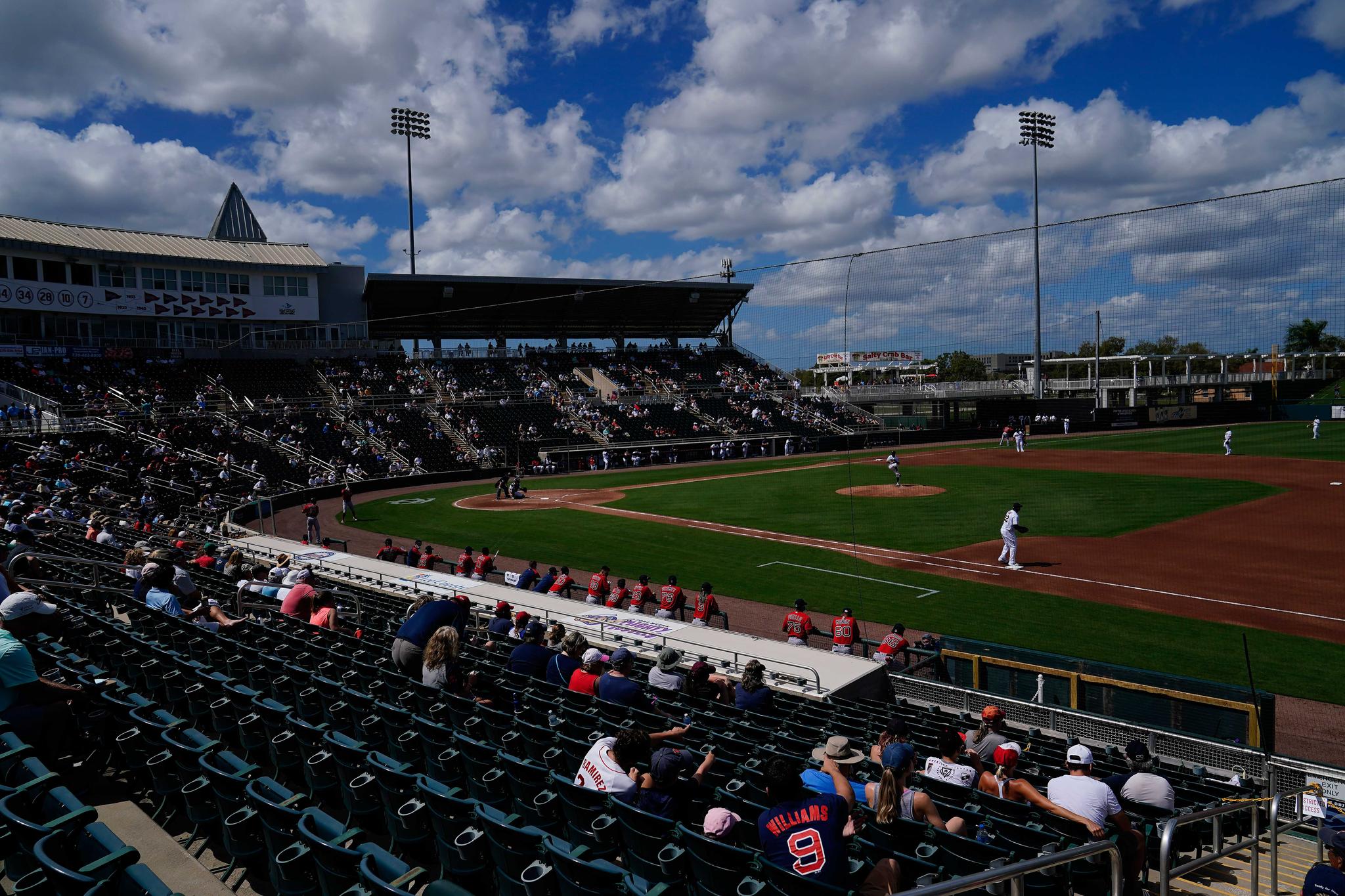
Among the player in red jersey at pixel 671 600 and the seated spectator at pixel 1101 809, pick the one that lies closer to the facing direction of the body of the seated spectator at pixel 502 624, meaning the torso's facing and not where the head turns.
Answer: the player in red jersey

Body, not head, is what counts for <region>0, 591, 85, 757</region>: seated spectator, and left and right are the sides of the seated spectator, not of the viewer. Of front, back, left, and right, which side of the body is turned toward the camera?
right

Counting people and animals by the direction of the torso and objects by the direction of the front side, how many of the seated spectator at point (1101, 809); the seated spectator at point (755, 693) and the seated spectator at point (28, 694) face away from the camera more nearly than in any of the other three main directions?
2

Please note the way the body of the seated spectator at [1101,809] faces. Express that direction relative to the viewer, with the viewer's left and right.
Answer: facing away from the viewer

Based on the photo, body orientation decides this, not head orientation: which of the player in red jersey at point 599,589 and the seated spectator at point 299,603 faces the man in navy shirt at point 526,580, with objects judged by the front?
the seated spectator

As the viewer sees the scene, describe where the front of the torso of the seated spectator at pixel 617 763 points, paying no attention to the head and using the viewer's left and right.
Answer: facing away from the viewer and to the right of the viewer

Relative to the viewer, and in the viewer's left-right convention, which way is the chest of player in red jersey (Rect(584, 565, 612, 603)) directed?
facing away from the viewer and to the right of the viewer

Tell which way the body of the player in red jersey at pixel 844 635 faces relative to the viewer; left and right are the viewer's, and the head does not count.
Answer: facing away from the viewer

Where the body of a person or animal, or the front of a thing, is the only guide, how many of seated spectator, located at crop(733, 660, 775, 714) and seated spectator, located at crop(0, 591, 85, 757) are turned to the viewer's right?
1

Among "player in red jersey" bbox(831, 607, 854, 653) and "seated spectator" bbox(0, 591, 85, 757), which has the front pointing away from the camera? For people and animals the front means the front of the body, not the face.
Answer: the player in red jersey

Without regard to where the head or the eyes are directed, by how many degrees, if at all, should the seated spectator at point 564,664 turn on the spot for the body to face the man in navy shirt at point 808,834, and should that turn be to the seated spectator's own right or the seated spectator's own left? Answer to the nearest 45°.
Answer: approximately 135° to the seated spectator's own right

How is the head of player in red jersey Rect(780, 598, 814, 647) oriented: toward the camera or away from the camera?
away from the camera
